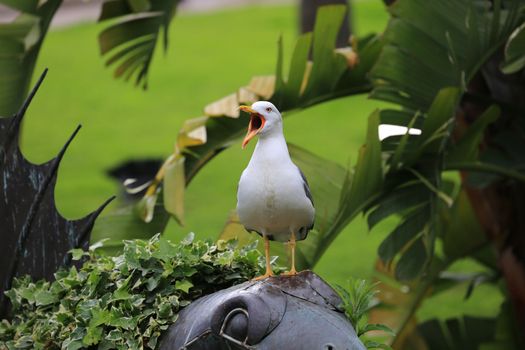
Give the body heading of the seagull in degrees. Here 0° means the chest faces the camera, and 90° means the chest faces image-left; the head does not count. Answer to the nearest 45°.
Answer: approximately 45°

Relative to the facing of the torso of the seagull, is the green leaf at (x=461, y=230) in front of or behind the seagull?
behind

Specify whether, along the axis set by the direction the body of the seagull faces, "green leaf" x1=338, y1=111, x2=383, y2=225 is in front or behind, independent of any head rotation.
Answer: behind

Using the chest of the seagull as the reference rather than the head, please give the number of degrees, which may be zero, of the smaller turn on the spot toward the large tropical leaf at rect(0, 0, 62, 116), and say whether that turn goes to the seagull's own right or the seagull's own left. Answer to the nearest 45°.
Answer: approximately 90° to the seagull's own right

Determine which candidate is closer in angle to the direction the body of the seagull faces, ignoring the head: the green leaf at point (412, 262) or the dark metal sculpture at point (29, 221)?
the dark metal sculpture
